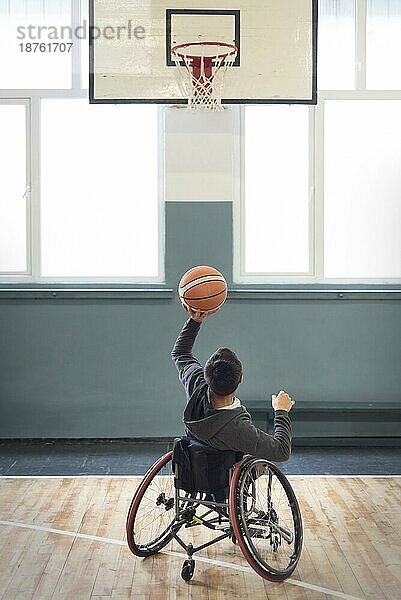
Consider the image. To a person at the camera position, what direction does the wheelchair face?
facing away from the viewer and to the right of the viewer

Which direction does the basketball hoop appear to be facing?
toward the camera

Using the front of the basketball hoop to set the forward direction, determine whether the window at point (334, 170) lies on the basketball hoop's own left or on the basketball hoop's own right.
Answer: on the basketball hoop's own left

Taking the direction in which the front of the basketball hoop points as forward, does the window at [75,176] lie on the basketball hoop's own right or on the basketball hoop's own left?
on the basketball hoop's own right

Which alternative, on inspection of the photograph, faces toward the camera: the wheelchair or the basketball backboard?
the basketball backboard

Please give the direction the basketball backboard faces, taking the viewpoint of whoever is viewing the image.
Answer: facing the viewer

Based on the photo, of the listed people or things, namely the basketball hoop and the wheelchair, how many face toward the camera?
1

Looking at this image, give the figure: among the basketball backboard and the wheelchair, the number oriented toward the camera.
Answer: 1
